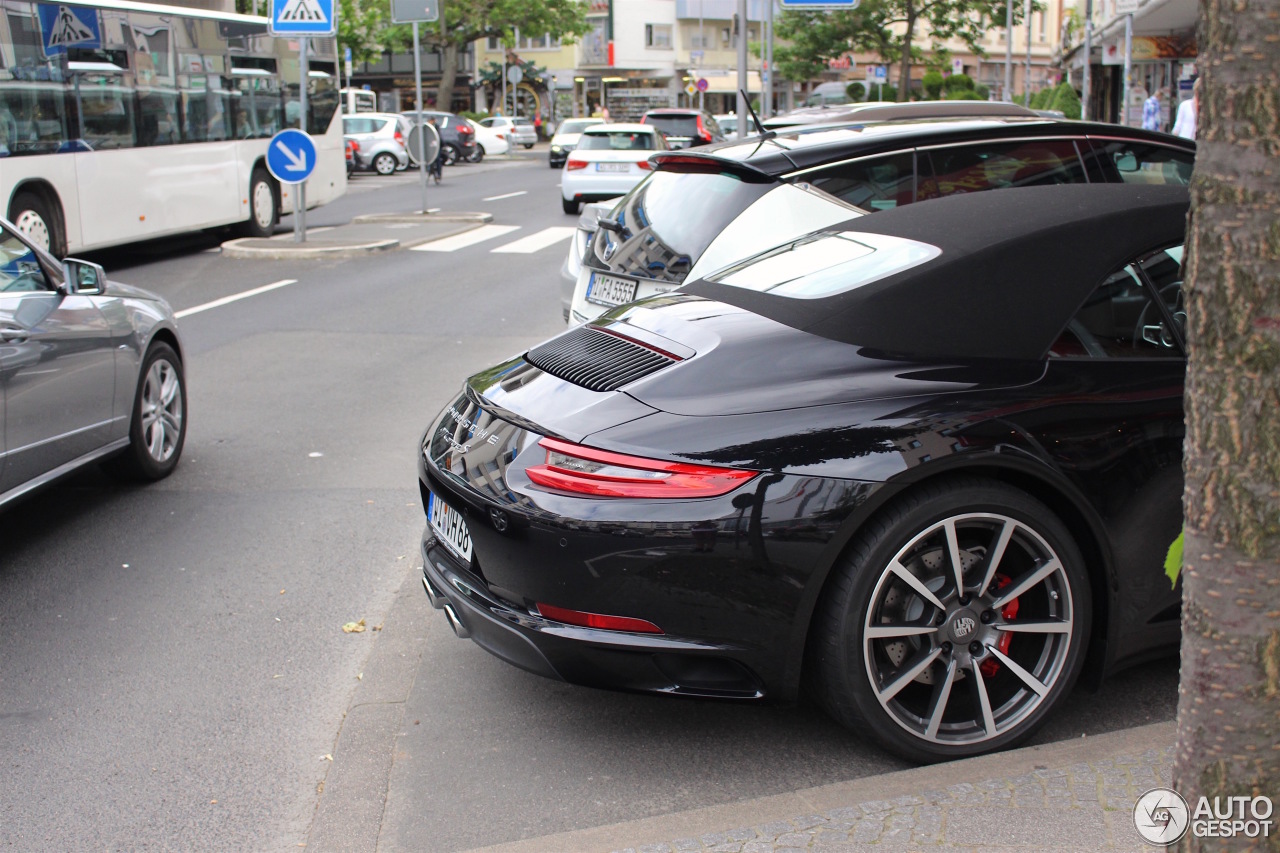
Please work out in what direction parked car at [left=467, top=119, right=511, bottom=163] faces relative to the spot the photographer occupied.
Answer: facing to the left of the viewer

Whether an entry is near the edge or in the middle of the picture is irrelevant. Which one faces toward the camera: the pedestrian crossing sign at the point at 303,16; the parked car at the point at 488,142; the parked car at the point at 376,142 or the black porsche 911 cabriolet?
the pedestrian crossing sign

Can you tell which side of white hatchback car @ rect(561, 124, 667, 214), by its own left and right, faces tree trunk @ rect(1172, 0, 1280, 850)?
back

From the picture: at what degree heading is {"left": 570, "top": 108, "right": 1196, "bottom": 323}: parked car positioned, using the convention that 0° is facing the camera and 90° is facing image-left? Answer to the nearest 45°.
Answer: approximately 225°

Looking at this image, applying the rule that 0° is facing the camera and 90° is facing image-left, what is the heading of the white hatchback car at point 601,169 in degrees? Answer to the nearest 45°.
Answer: approximately 180°

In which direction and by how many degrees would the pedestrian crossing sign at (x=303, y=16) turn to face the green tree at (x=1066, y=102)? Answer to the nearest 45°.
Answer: approximately 135° to its left

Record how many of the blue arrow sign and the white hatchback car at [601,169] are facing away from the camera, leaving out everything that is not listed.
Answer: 1

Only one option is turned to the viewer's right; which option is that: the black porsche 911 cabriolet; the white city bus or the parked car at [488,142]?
the black porsche 911 cabriolet

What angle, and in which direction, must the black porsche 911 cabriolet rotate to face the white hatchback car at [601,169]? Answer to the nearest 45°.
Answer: approximately 90° to its left

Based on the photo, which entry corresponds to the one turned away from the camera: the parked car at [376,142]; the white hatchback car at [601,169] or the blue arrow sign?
the white hatchback car
